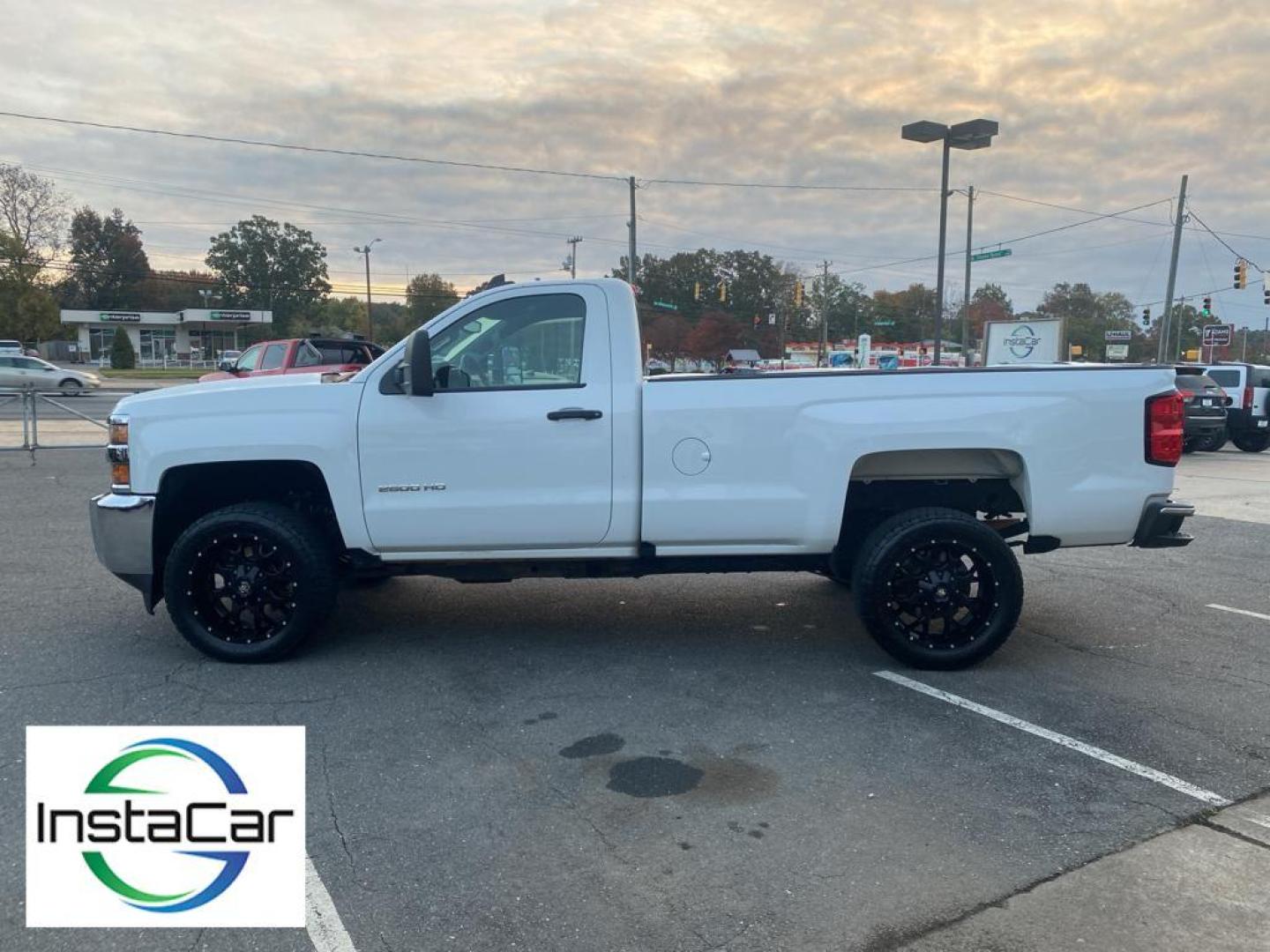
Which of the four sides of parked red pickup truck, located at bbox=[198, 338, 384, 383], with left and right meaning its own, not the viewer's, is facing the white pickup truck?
left

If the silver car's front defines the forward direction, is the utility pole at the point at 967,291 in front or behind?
in front

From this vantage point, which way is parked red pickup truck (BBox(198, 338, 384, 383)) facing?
to the viewer's left

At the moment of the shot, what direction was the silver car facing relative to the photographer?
facing to the right of the viewer

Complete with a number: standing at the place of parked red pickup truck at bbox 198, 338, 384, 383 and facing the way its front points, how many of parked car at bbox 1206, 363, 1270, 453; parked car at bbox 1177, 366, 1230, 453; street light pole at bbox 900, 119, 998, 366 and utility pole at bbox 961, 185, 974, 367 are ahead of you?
0

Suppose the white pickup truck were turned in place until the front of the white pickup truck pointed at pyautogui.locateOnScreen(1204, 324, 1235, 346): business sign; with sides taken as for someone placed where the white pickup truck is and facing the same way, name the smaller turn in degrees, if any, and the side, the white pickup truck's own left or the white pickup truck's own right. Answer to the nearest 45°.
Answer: approximately 135° to the white pickup truck's own right

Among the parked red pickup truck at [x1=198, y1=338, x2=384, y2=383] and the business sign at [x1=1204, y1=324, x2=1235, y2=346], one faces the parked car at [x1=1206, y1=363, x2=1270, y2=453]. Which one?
the business sign

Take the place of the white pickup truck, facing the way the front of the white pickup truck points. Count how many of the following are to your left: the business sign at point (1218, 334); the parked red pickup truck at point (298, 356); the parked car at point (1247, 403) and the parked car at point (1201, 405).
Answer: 0

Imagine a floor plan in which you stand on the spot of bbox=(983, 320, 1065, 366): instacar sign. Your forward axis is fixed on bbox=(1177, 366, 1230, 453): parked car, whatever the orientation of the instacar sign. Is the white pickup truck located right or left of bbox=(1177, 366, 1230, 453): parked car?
right

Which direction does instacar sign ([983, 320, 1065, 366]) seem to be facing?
toward the camera

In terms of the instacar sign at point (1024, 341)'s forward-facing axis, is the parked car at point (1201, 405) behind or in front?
in front

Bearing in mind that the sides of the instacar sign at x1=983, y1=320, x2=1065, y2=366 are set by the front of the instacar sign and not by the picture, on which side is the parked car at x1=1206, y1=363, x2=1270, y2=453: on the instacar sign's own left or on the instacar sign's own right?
on the instacar sign's own left

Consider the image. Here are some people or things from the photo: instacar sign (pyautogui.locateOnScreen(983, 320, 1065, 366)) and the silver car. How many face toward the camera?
1

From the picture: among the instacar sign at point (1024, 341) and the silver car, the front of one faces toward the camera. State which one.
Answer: the instacar sign

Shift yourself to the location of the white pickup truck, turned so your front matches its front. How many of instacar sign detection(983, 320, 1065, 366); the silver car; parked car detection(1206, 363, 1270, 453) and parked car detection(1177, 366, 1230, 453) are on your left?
0

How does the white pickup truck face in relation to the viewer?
to the viewer's left

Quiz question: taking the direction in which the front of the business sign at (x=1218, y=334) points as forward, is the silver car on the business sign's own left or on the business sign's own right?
on the business sign's own right

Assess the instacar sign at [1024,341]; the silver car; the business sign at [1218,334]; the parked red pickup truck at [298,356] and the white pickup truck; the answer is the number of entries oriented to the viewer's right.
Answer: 1

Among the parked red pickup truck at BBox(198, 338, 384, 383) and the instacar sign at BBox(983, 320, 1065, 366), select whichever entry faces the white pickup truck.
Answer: the instacar sign
